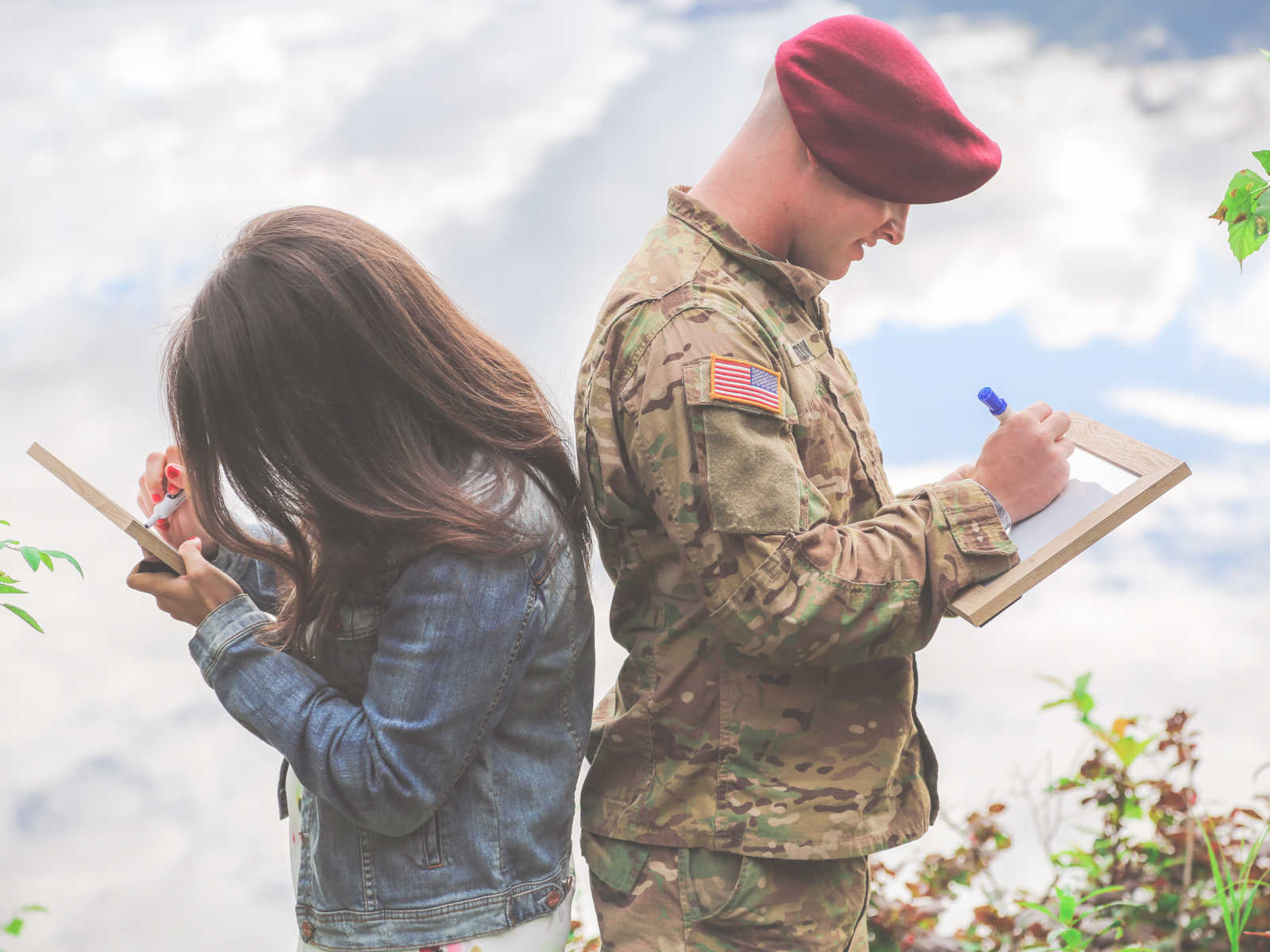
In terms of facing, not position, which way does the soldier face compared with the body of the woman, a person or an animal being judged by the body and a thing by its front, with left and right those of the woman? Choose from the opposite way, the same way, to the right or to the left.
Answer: the opposite way

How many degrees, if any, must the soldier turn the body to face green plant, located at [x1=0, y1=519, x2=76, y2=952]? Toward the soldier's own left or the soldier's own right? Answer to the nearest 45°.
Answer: approximately 180°

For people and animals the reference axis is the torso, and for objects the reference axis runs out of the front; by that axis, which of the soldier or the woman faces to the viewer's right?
the soldier

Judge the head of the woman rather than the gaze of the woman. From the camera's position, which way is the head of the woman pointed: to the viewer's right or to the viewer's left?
to the viewer's left

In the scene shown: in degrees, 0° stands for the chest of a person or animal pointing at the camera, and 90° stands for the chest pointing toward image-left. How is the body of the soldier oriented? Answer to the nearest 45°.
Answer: approximately 270°

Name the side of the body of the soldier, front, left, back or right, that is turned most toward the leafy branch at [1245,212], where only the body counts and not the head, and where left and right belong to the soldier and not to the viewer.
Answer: front

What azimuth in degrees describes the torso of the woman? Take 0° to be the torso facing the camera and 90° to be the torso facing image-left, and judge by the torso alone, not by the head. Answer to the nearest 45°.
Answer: approximately 90°

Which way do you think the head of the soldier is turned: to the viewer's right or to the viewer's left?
to the viewer's right

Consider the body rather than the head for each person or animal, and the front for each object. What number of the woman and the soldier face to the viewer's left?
1

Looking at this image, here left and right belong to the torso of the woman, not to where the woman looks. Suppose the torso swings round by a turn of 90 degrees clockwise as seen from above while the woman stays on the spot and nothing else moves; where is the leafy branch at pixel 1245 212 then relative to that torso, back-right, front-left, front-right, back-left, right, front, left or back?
right
